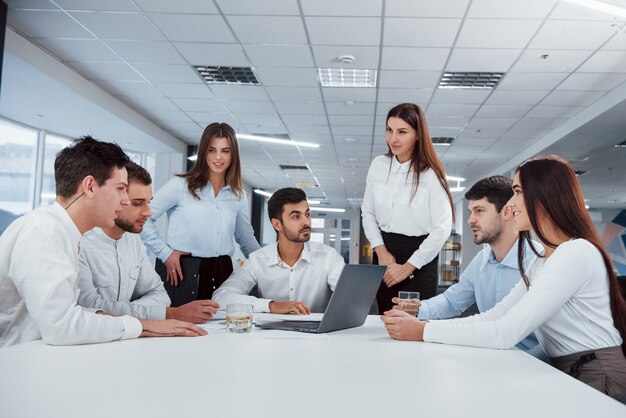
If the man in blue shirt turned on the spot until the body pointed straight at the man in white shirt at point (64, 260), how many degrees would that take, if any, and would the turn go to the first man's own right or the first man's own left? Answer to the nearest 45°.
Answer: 0° — they already face them

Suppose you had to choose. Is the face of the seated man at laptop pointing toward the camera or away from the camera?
toward the camera

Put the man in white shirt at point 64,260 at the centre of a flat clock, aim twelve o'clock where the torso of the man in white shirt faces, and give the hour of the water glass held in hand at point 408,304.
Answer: The water glass held in hand is roughly at 12 o'clock from the man in white shirt.

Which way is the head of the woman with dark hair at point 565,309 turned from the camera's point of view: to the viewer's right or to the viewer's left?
to the viewer's left

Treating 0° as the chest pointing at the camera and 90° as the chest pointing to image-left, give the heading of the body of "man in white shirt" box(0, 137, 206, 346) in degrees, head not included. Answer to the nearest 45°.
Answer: approximately 270°

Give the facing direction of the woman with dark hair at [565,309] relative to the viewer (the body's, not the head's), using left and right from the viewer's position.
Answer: facing to the left of the viewer

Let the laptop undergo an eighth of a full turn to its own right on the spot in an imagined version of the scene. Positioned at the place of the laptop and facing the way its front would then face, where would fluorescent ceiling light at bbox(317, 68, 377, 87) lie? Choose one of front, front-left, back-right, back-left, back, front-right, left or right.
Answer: front

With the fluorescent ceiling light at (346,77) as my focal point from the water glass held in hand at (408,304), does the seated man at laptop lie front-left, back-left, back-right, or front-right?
front-left

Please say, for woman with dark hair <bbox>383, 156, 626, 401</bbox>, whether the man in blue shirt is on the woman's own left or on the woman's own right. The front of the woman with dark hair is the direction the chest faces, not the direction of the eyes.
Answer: on the woman's own right

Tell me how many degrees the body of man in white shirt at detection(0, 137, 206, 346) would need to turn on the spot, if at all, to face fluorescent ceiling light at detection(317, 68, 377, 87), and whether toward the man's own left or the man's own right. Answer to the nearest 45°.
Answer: approximately 45° to the man's own left

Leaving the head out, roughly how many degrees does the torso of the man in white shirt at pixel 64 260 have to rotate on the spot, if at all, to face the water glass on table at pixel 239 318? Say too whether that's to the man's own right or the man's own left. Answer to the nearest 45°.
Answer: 0° — they already face it

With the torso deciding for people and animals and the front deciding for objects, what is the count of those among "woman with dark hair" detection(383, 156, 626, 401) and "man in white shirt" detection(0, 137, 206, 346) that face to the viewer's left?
1

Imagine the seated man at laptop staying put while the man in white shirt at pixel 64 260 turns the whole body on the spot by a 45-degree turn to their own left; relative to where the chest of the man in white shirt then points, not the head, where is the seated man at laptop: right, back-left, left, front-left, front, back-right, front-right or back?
front

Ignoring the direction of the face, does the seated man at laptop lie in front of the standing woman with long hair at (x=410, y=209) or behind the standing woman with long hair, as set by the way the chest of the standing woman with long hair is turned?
in front

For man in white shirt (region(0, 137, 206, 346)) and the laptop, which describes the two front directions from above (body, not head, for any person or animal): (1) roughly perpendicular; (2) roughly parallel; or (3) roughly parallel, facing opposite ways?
roughly perpendicular

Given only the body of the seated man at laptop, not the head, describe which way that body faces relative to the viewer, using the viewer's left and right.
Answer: facing the viewer

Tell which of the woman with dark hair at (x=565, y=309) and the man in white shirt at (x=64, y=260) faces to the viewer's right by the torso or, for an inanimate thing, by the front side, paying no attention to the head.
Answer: the man in white shirt

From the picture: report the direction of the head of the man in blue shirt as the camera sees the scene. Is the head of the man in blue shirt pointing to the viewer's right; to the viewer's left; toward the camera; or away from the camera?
to the viewer's left

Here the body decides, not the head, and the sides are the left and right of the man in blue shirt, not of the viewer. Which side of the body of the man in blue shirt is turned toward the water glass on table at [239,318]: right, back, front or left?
front
